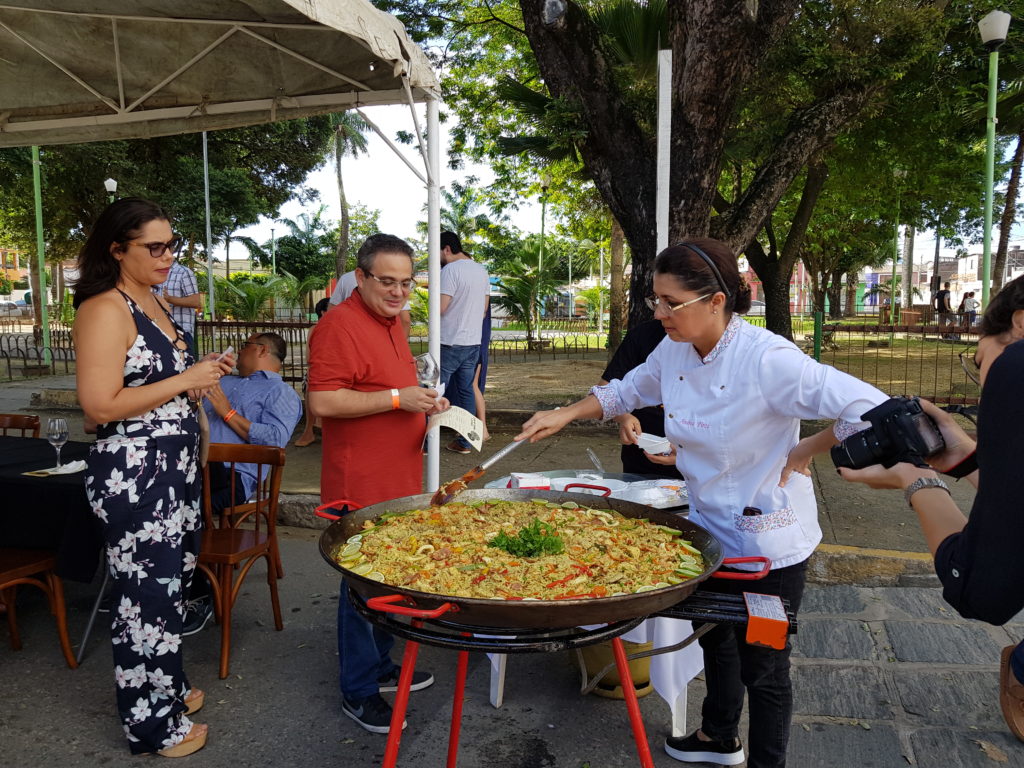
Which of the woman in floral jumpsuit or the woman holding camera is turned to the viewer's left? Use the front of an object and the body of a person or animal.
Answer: the woman holding camera

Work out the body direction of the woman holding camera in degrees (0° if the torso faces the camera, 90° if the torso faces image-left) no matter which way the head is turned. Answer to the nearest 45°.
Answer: approximately 90°

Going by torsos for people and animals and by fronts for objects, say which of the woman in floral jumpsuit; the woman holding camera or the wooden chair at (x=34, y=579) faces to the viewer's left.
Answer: the woman holding camera

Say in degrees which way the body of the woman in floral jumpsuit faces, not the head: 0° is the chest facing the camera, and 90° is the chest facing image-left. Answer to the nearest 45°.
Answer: approximately 270°

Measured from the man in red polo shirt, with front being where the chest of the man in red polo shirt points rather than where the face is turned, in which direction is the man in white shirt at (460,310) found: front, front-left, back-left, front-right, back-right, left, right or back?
back-left

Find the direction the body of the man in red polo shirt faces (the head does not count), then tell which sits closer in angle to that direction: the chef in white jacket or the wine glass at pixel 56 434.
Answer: the chef in white jacket

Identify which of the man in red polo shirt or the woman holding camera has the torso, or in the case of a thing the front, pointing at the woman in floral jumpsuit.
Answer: the woman holding camera

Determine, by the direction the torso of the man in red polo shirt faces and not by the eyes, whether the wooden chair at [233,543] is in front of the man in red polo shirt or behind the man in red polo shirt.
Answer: behind
